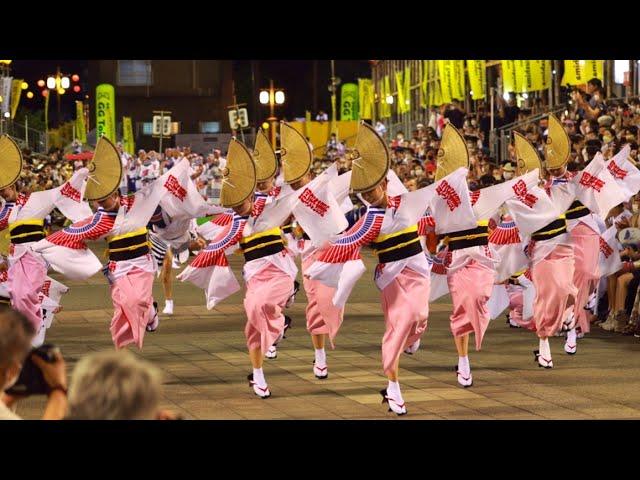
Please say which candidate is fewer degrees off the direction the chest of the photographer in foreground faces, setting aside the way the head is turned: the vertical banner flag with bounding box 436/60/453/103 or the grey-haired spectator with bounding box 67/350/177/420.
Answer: the vertical banner flag

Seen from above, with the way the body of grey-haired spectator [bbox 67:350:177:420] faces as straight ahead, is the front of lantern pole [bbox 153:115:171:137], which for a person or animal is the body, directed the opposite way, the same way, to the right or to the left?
the opposite way

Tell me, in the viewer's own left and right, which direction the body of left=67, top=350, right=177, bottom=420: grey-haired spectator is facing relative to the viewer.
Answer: facing away from the viewer

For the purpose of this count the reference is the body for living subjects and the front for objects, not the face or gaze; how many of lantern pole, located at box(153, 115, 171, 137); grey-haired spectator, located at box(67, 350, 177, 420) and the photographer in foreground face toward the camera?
1

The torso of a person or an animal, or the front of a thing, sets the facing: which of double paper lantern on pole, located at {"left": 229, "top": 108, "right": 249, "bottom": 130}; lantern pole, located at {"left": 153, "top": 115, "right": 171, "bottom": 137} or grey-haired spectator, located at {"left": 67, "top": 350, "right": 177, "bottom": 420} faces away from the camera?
the grey-haired spectator

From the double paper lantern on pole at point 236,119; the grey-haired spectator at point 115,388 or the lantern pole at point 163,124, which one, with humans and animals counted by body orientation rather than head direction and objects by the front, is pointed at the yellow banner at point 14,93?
the grey-haired spectator

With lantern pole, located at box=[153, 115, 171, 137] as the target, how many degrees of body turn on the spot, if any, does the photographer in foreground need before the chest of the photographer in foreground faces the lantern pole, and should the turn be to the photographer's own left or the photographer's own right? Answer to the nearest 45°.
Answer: approximately 45° to the photographer's own left

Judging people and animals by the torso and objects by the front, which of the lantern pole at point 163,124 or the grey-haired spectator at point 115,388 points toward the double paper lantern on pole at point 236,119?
the grey-haired spectator

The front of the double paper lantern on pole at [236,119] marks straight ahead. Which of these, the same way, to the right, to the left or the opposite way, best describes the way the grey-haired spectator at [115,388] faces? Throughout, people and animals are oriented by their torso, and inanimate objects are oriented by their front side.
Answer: the opposite way

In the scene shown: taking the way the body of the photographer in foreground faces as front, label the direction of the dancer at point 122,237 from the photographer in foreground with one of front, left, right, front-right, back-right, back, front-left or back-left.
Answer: front-left

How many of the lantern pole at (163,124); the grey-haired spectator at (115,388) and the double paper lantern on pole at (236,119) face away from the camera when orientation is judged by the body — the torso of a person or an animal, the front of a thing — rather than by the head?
1

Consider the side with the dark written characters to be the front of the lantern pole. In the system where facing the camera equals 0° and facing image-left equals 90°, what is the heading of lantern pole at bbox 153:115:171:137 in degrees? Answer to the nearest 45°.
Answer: approximately 0°

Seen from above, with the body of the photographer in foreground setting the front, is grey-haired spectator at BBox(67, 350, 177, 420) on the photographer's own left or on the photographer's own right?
on the photographer's own right

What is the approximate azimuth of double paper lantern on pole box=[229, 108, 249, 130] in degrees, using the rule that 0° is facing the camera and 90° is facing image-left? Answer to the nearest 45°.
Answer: approximately 0°

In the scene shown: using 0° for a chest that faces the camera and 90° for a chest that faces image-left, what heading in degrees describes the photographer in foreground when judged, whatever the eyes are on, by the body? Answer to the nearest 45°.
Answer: approximately 225°

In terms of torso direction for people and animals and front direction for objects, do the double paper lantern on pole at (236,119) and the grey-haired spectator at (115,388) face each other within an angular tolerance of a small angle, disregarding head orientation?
yes
